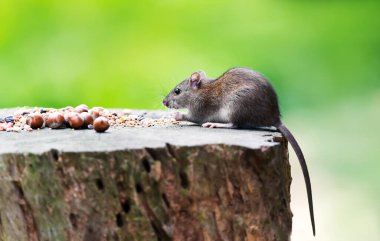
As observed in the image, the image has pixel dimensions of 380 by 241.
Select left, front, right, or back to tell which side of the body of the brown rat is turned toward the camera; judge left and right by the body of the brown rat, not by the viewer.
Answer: left

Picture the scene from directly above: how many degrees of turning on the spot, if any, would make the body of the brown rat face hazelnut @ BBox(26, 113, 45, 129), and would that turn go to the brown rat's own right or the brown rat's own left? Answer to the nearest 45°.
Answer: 0° — it already faces it

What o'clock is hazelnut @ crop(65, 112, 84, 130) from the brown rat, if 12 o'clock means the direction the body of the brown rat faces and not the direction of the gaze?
The hazelnut is roughly at 11 o'clock from the brown rat.

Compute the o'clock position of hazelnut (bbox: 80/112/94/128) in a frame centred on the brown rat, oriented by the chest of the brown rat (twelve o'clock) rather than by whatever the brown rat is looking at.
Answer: The hazelnut is roughly at 11 o'clock from the brown rat.
